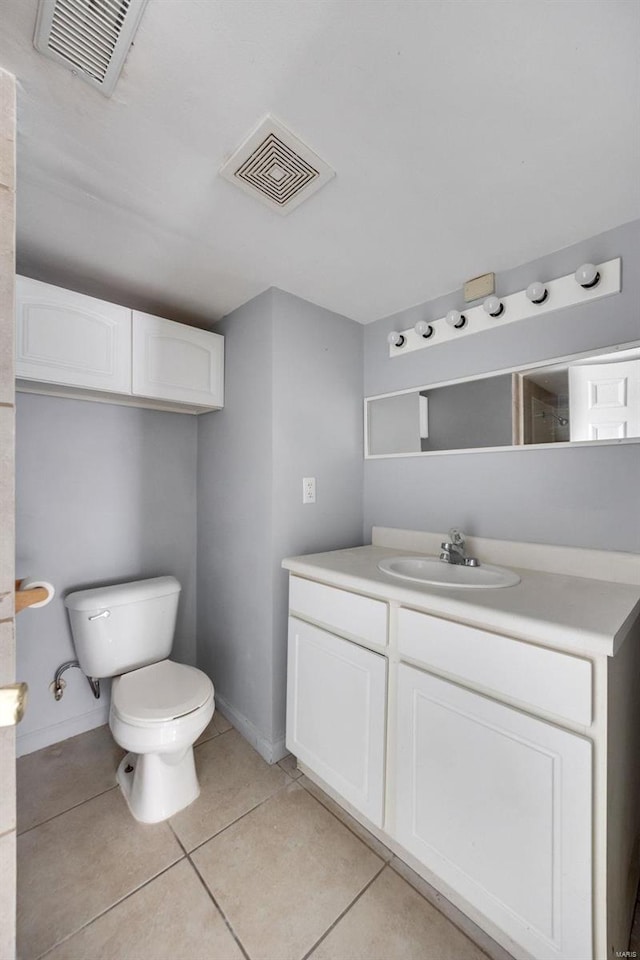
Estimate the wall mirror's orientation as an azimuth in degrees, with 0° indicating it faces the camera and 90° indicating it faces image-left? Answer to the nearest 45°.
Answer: approximately 45°

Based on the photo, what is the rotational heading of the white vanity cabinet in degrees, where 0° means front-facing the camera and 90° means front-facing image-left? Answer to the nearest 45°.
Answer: approximately 45°

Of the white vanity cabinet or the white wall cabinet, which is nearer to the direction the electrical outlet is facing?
the white vanity cabinet

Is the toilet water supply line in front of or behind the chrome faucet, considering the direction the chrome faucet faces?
in front

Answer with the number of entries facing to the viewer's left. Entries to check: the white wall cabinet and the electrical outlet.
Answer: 0

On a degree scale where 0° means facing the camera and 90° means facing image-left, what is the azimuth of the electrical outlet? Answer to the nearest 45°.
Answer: approximately 315°

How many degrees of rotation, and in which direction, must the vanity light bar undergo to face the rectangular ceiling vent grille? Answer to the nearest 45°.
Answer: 0° — it already faces it

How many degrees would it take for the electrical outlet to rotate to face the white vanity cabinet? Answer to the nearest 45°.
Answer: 0° — it already faces it

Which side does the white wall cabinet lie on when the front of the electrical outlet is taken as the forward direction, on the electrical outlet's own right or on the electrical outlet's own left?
on the electrical outlet's own right

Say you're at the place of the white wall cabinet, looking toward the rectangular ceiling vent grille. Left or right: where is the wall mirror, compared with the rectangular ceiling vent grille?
left
